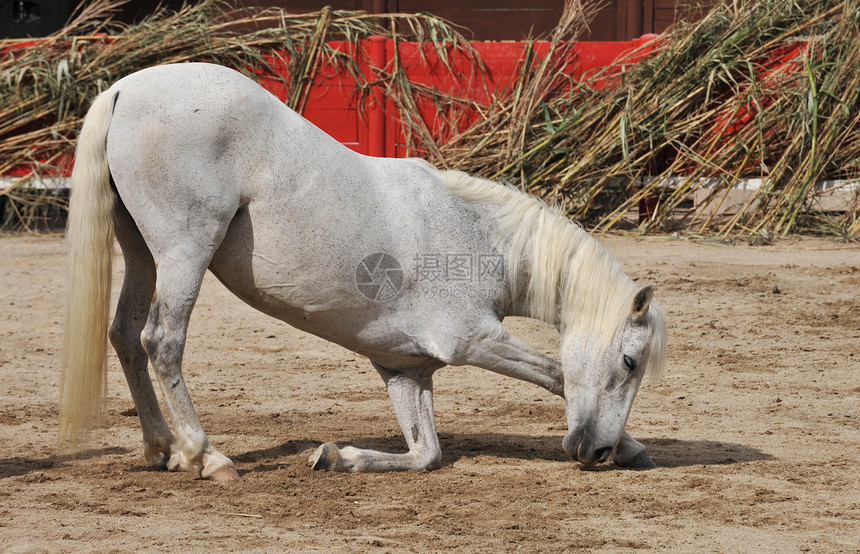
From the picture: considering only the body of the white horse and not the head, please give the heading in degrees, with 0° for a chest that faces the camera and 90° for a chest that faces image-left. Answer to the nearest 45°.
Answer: approximately 270°

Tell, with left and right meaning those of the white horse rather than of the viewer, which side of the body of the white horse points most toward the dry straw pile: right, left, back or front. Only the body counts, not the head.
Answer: left
